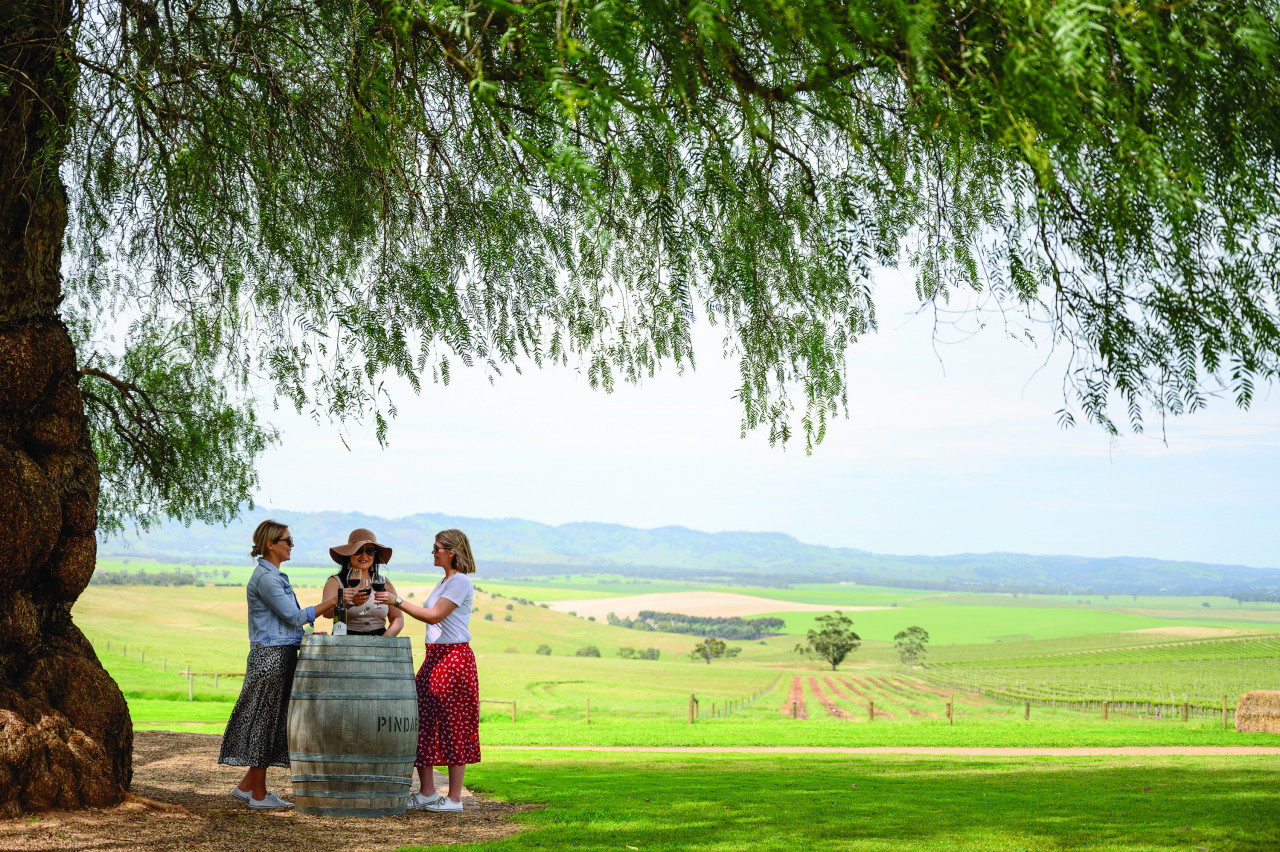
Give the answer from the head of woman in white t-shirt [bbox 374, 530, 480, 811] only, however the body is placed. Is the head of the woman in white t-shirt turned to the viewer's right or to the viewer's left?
to the viewer's left

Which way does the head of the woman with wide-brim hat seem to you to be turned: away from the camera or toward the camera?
toward the camera

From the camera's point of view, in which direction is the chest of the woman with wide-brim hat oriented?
toward the camera

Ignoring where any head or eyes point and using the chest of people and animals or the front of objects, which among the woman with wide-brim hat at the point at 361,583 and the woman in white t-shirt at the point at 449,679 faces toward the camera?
the woman with wide-brim hat

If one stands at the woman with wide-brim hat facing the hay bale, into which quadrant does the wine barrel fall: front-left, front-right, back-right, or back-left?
back-right

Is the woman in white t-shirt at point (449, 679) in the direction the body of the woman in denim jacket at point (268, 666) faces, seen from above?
yes

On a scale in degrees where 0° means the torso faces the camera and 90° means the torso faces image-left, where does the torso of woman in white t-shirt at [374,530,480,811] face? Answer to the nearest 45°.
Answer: approximately 90°

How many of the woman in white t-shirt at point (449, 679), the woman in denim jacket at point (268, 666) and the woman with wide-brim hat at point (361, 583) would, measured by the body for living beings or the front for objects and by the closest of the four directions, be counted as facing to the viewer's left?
1

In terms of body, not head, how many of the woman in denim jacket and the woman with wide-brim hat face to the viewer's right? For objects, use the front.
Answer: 1

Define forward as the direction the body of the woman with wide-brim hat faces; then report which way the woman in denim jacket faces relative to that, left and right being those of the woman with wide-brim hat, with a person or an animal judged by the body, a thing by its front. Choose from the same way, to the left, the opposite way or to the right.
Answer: to the left

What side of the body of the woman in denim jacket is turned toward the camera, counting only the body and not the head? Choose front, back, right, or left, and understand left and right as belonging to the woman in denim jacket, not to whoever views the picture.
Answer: right

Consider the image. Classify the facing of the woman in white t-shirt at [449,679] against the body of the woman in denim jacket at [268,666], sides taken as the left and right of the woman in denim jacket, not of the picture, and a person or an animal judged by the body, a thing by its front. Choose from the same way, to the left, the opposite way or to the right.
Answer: the opposite way

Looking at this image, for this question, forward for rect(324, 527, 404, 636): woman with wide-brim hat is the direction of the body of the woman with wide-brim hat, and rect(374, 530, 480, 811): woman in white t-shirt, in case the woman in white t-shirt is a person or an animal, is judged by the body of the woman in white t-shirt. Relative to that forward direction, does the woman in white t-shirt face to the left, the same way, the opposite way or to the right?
to the right

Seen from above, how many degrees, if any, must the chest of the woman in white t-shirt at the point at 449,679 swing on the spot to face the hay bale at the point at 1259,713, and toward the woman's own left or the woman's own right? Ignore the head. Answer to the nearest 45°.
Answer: approximately 135° to the woman's own right
